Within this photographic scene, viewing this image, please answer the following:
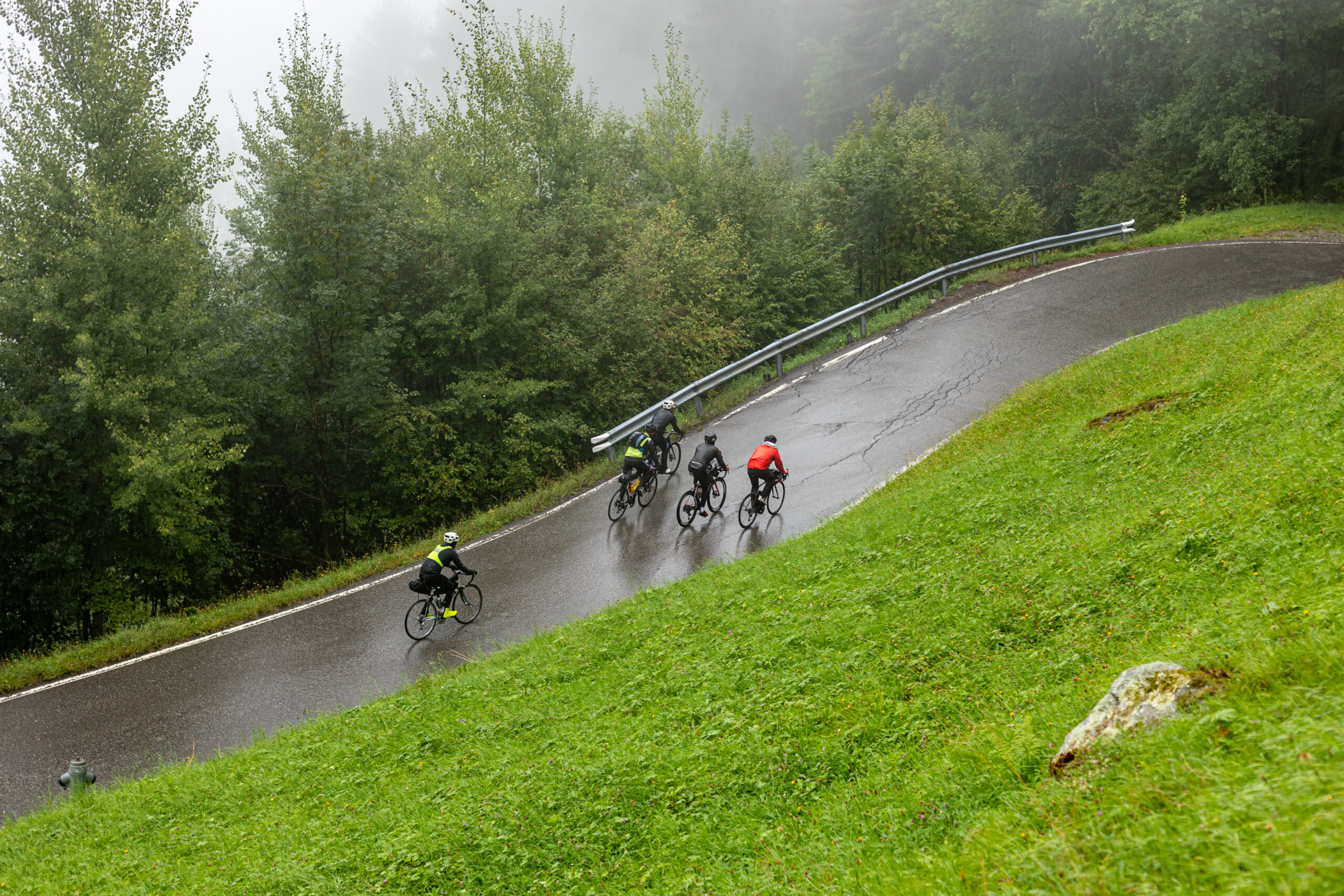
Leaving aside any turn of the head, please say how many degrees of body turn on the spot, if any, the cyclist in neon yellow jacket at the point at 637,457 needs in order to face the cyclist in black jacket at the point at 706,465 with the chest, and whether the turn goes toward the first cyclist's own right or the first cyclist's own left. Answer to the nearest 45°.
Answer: approximately 90° to the first cyclist's own right

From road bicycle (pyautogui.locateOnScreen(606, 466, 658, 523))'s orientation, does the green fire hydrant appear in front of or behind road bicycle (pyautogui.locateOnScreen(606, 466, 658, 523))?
behind

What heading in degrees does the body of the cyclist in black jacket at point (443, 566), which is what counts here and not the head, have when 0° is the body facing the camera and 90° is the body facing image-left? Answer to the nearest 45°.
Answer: approximately 225°

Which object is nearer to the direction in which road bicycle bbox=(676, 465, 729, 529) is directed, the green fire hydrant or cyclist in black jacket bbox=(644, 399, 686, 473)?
the cyclist in black jacket

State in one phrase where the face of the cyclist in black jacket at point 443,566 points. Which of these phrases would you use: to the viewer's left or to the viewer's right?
to the viewer's right

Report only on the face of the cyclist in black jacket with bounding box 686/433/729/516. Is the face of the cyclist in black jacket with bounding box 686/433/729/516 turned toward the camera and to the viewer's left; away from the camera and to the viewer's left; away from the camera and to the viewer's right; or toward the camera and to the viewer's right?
away from the camera and to the viewer's right

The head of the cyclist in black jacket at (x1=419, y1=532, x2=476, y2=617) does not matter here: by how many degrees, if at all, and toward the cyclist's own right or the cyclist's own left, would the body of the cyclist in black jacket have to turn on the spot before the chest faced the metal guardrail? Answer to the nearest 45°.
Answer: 0° — they already face it

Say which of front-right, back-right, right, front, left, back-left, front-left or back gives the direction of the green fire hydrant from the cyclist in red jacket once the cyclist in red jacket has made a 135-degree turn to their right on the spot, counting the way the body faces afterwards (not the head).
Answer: front-right

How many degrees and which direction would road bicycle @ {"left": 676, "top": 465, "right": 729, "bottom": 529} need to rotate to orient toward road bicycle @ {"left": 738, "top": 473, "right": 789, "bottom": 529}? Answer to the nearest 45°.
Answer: approximately 90° to its right

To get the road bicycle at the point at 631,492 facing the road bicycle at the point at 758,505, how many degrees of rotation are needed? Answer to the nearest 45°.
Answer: approximately 90° to its right
